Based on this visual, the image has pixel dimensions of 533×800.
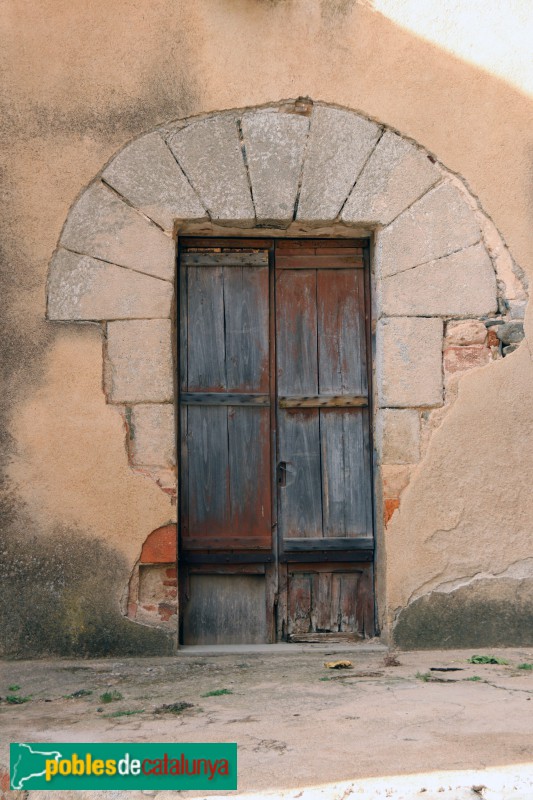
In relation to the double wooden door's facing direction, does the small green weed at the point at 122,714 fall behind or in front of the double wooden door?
in front

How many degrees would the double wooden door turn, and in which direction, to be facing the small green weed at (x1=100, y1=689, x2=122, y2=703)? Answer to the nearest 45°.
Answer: approximately 45° to its right

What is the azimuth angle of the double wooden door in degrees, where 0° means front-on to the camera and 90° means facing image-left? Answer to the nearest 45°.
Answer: approximately 0°

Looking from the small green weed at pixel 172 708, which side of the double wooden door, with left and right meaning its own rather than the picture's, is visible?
front

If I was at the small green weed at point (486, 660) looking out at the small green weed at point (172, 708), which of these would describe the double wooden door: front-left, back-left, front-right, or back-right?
front-right

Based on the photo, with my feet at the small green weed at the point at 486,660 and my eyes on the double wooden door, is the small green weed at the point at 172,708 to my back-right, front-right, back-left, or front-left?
front-left
